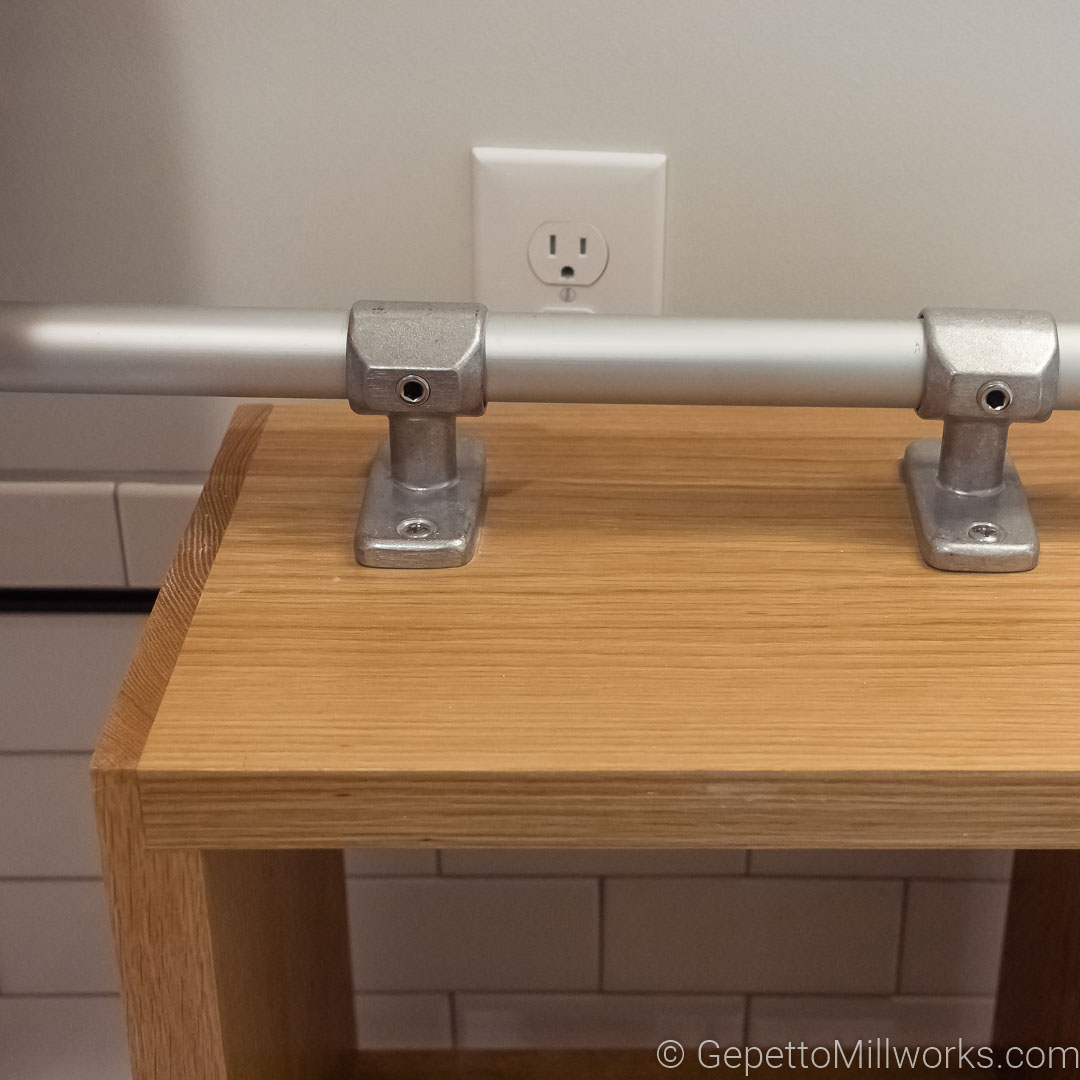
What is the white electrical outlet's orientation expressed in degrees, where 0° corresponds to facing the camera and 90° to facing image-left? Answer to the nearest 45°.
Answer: approximately 0°
